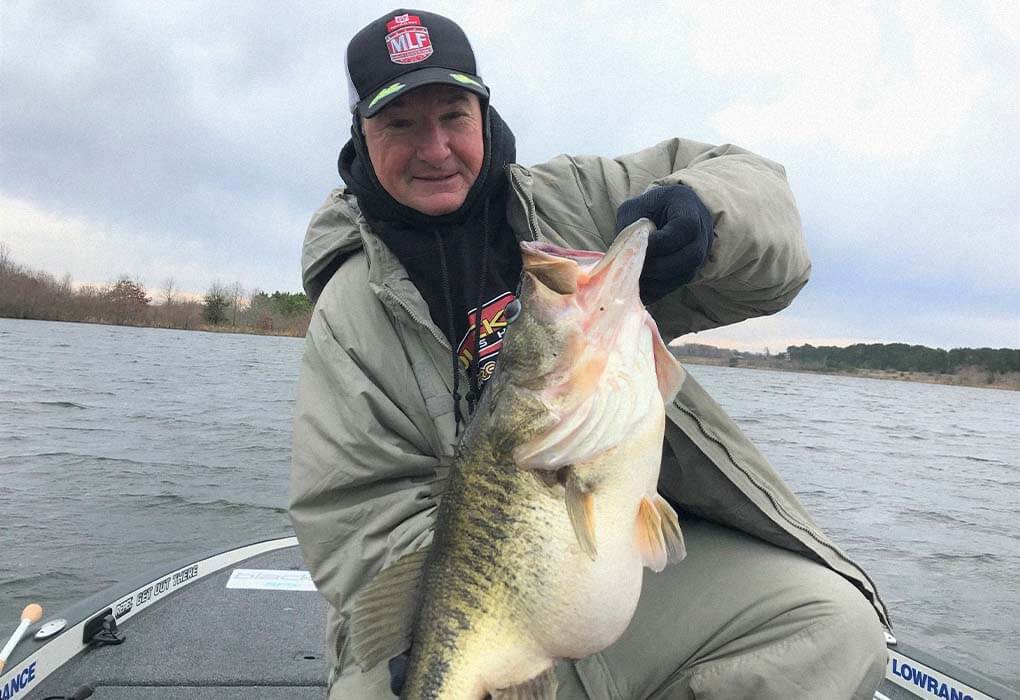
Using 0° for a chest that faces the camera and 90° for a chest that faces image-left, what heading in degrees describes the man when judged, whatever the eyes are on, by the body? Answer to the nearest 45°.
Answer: approximately 0°
